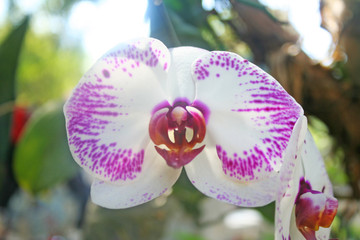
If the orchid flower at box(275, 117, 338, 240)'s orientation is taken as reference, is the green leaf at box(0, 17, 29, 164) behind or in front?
behind

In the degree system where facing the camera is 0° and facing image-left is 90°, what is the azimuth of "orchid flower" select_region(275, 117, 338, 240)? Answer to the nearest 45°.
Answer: approximately 270°
